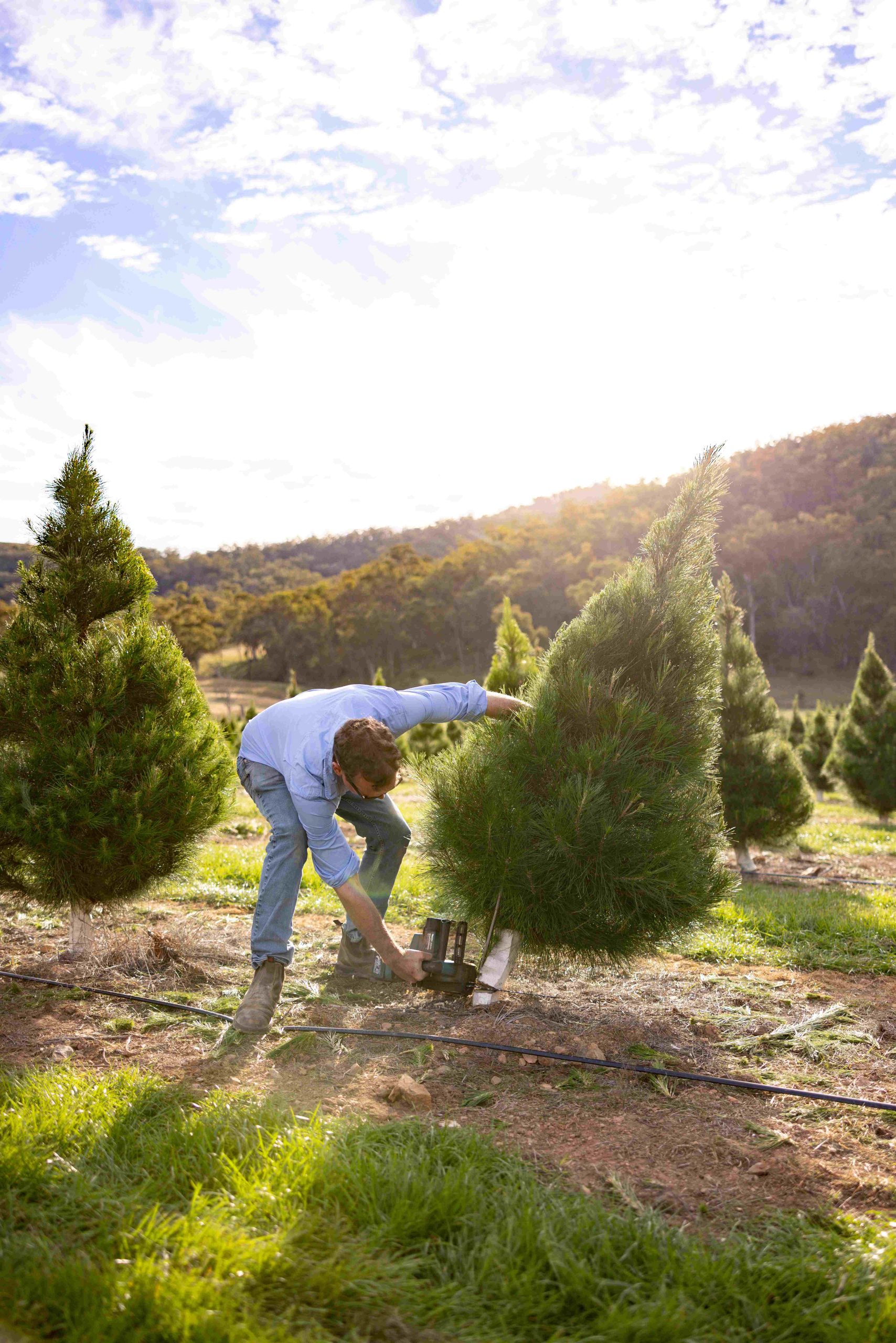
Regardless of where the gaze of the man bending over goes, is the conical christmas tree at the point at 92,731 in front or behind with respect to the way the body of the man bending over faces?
behind

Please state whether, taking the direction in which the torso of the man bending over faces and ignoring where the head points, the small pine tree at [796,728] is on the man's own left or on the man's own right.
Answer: on the man's own left

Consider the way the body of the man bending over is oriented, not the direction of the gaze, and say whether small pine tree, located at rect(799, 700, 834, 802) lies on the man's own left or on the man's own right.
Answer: on the man's own left

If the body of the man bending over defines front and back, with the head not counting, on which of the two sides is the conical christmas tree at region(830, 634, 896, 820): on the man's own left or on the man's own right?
on the man's own left

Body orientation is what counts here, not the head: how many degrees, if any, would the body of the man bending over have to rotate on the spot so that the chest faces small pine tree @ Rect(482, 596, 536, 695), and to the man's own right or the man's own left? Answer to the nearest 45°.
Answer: approximately 135° to the man's own left

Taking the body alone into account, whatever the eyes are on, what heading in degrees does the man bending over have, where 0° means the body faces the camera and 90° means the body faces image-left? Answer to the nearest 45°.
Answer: approximately 315°

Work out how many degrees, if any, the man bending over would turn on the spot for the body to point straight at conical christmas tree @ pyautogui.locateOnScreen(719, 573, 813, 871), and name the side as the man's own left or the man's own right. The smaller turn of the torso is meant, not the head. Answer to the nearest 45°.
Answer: approximately 90° to the man's own left
